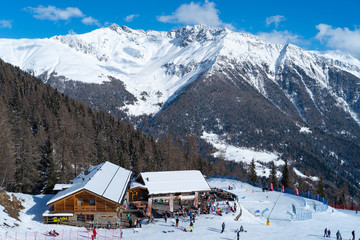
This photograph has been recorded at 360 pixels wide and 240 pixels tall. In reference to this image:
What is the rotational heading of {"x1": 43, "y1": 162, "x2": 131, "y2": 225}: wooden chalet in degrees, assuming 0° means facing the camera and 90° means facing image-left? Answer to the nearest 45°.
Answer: approximately 0°

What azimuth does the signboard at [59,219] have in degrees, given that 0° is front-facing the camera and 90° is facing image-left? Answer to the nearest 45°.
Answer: approximately 0°
